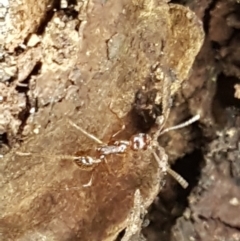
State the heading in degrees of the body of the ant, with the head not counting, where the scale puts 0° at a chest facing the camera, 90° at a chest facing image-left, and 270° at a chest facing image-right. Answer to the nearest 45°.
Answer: approximately 270°
